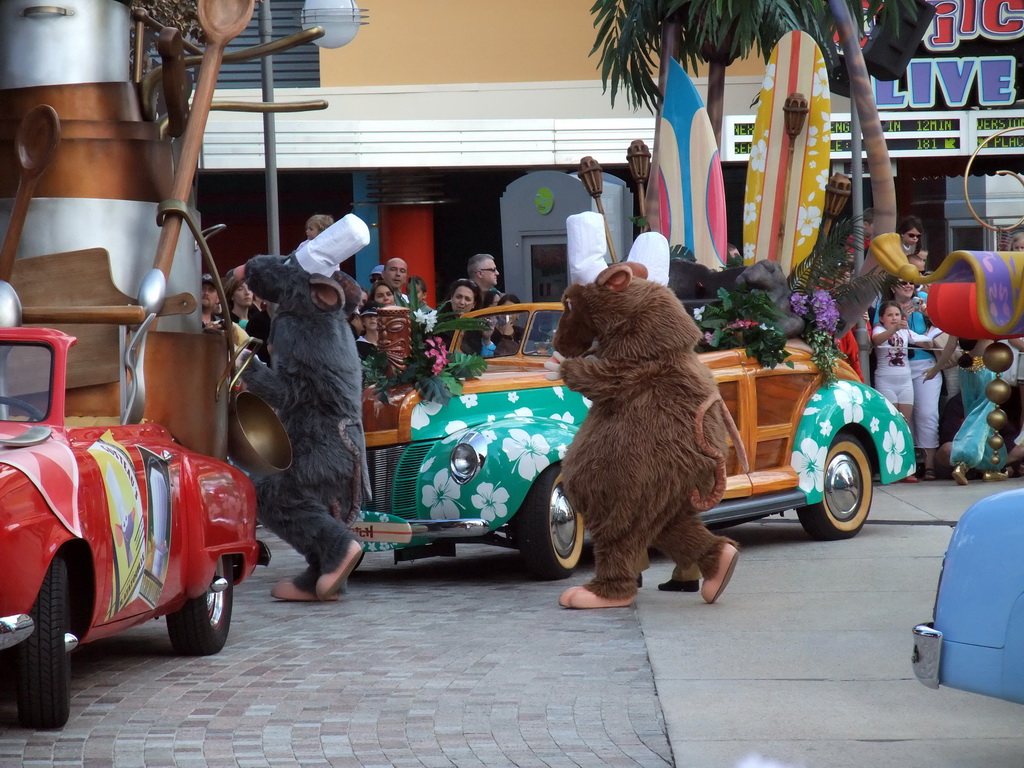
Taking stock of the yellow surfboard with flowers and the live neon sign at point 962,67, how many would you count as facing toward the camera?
2

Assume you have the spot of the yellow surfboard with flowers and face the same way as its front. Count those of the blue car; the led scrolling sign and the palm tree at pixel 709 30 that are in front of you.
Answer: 1

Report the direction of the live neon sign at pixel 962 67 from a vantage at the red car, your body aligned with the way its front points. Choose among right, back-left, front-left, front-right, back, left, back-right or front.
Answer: back

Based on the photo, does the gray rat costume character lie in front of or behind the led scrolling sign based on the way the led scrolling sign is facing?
in front

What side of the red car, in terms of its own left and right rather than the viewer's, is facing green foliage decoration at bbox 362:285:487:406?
back

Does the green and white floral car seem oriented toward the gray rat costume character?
yes

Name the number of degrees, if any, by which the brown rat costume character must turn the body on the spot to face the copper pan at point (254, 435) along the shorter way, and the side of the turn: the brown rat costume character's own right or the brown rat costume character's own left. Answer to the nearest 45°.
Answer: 0° — they already face it

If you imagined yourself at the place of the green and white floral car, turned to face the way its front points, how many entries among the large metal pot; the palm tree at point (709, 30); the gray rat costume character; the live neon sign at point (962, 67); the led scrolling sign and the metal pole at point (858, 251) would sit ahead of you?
2

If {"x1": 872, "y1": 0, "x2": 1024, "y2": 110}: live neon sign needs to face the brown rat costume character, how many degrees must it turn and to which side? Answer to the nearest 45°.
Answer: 0° — it already faces them

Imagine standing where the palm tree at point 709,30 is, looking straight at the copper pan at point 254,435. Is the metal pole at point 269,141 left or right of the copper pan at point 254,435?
right

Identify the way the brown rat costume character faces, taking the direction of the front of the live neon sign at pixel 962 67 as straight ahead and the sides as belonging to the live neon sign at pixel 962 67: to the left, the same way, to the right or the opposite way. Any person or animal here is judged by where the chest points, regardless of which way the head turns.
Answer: to the right

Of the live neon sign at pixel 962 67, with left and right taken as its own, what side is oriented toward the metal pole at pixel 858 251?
front

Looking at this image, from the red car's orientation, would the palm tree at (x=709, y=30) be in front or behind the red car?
behind

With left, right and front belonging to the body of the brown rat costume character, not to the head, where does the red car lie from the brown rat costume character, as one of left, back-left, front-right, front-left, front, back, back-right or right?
front-left

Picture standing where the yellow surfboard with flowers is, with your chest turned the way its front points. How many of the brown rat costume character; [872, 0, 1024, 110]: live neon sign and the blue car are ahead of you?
2

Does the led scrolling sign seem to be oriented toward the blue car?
yes

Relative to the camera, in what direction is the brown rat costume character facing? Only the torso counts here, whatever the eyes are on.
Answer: to the viewer's left
